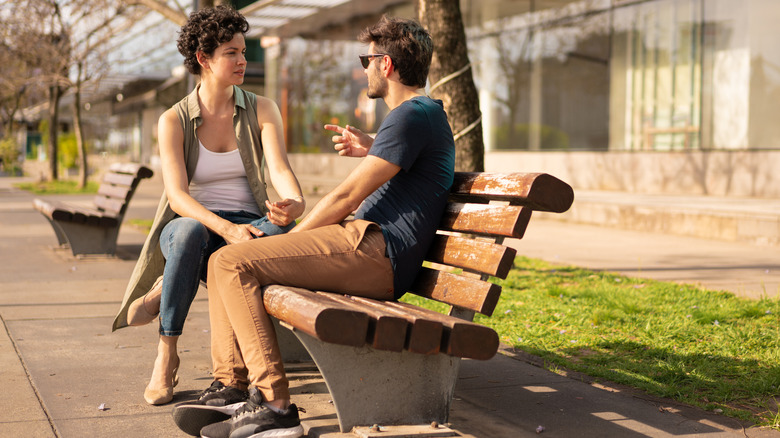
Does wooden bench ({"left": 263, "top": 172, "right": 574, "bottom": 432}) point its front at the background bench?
no

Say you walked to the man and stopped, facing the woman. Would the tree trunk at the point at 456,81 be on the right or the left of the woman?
right

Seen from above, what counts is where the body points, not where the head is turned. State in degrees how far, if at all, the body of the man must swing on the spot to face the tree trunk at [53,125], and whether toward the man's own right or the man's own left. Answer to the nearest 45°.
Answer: approximately 90° to the man's own right

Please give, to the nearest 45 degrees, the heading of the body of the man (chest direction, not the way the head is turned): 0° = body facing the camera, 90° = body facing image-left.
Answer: approximately 90°

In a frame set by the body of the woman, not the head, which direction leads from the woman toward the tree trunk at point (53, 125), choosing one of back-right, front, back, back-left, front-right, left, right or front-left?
back

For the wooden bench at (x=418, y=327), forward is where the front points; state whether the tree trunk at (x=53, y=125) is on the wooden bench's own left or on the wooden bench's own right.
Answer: on the wooden bench's own right

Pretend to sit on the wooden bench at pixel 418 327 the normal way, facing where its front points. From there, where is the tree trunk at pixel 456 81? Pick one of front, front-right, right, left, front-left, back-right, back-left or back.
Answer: back-right

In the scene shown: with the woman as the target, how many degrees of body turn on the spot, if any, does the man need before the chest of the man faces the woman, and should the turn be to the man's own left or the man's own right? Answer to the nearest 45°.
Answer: approximately 45° to the man's own right

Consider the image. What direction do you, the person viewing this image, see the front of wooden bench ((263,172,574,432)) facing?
facing the viewer and to the left of the viewer

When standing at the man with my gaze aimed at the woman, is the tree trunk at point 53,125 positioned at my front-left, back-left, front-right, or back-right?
front-right

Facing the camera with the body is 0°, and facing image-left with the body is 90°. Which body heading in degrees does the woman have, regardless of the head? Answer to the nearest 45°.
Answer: approximately 0°
